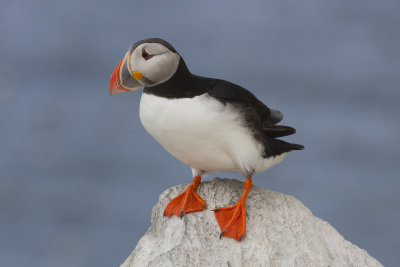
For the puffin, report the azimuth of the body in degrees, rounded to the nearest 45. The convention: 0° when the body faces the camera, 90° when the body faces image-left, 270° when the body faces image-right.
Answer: approximately 45°
